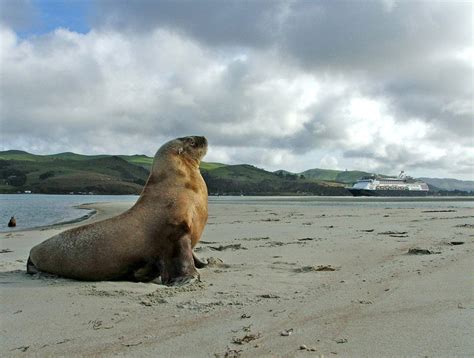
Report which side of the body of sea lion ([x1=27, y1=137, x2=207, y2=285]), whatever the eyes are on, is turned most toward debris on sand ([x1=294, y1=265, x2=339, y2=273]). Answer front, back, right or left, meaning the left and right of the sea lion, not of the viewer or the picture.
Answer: front

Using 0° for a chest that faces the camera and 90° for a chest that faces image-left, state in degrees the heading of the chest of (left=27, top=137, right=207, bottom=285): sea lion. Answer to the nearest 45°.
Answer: approximately 270°

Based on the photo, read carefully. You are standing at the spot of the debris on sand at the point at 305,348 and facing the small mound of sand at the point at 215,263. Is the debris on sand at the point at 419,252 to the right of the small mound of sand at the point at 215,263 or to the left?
right

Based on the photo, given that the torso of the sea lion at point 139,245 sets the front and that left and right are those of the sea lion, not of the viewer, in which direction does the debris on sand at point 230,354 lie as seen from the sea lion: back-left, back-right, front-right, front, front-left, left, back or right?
right

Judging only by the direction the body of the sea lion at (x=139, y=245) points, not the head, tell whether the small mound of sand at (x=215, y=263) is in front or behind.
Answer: in front

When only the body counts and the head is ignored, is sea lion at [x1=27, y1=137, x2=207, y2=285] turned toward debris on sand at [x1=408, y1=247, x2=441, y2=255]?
yes

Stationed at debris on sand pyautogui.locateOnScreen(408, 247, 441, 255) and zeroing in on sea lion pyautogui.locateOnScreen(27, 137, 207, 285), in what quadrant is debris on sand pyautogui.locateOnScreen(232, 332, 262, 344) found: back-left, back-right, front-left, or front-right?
front-left

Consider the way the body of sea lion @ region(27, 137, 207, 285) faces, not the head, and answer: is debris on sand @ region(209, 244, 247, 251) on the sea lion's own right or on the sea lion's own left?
on the sea lion's own left

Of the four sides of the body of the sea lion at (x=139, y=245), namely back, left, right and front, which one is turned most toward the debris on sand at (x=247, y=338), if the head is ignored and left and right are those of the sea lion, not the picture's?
right

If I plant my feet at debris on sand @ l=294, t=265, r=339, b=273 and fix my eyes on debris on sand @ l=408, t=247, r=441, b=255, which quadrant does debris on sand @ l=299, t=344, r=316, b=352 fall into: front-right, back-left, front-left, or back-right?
back-right

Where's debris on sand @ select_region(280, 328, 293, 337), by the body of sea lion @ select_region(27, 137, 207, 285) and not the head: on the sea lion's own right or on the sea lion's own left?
on the sea lion's own right

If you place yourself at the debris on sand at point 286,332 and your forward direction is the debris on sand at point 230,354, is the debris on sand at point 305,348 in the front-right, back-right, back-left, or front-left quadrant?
front-left

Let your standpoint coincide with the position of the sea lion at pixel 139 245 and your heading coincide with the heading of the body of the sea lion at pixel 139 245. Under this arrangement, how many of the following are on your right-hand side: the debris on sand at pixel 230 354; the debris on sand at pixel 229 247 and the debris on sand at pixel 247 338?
2
